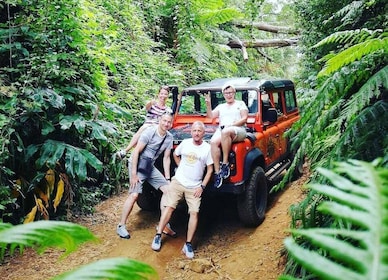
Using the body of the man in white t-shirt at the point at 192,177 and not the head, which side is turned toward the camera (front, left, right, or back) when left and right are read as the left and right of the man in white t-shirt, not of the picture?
front

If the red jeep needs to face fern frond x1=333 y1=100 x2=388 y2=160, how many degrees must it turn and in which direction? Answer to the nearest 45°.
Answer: approximately 45° to its left

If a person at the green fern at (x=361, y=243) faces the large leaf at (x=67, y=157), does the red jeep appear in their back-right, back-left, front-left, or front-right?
front-right

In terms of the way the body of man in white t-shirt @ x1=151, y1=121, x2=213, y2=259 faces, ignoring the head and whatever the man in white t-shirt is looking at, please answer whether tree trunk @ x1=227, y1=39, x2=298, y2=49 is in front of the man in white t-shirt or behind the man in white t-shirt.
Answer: behind

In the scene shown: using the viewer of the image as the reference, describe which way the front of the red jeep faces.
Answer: facing the viewer and to the left of the viewer

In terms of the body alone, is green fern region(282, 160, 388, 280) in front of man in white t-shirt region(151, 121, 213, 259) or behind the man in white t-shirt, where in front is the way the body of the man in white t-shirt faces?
in front

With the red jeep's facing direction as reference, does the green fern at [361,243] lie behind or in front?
in front

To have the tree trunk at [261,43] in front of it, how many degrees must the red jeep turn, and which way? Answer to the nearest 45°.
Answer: approximately 135° to its right

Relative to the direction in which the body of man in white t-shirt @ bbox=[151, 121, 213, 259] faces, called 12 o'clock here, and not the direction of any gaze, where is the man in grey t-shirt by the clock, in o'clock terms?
The man in grey t-shirt is roughly at 4 o'clock from the man in white t-shirt.

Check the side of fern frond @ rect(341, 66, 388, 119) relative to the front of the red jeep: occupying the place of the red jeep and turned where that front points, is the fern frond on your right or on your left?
on your left
